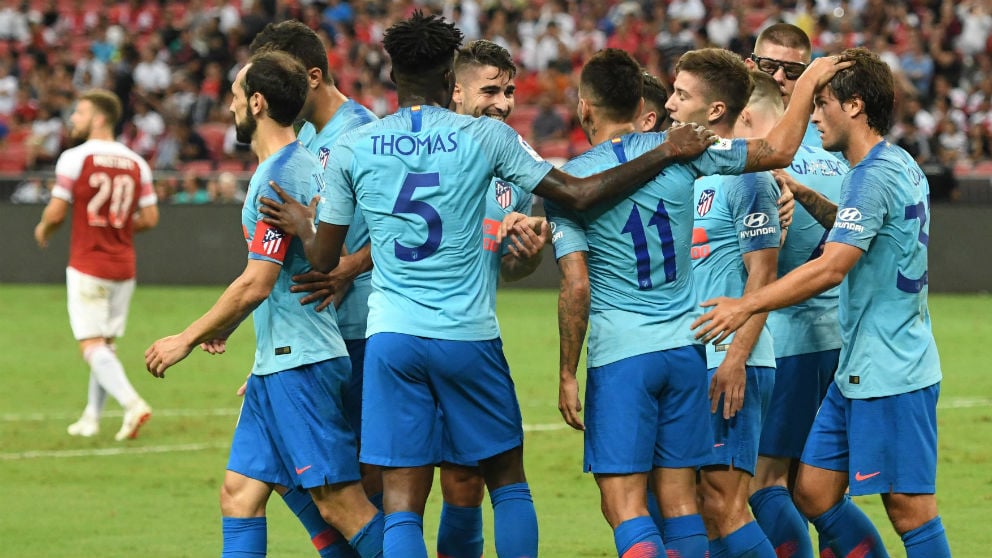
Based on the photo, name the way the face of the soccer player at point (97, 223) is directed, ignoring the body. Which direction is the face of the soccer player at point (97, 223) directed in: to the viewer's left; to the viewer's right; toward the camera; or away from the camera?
to the viewer's left

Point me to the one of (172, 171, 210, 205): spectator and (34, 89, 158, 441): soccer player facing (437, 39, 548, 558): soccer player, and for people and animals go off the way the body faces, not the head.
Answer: the spectator

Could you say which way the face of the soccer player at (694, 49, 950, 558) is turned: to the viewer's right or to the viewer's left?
to the viewer's left

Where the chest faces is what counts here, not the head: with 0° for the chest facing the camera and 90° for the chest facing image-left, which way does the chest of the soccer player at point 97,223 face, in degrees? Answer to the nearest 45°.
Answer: approximately 135°

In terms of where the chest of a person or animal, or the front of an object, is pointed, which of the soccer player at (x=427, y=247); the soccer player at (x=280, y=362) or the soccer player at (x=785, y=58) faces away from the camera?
the soccer player at (x=427, y=247)

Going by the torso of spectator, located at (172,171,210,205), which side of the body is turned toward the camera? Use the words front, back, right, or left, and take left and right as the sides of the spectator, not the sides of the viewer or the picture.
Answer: front

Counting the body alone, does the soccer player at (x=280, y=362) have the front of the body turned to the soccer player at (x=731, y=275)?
no

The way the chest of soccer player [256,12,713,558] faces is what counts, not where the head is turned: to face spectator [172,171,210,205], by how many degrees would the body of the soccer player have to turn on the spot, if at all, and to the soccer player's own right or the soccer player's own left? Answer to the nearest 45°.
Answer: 0° — they already face them

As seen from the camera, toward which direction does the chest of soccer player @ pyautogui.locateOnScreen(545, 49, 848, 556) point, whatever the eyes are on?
away from the camera

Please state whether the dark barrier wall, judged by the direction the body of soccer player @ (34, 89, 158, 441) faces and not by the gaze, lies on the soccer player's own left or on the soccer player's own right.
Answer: on the soccer player's own right

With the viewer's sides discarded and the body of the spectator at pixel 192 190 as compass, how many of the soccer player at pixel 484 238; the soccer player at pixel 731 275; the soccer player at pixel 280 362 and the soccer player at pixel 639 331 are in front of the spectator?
4

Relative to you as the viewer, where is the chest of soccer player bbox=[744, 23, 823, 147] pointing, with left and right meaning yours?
facing the viewer
